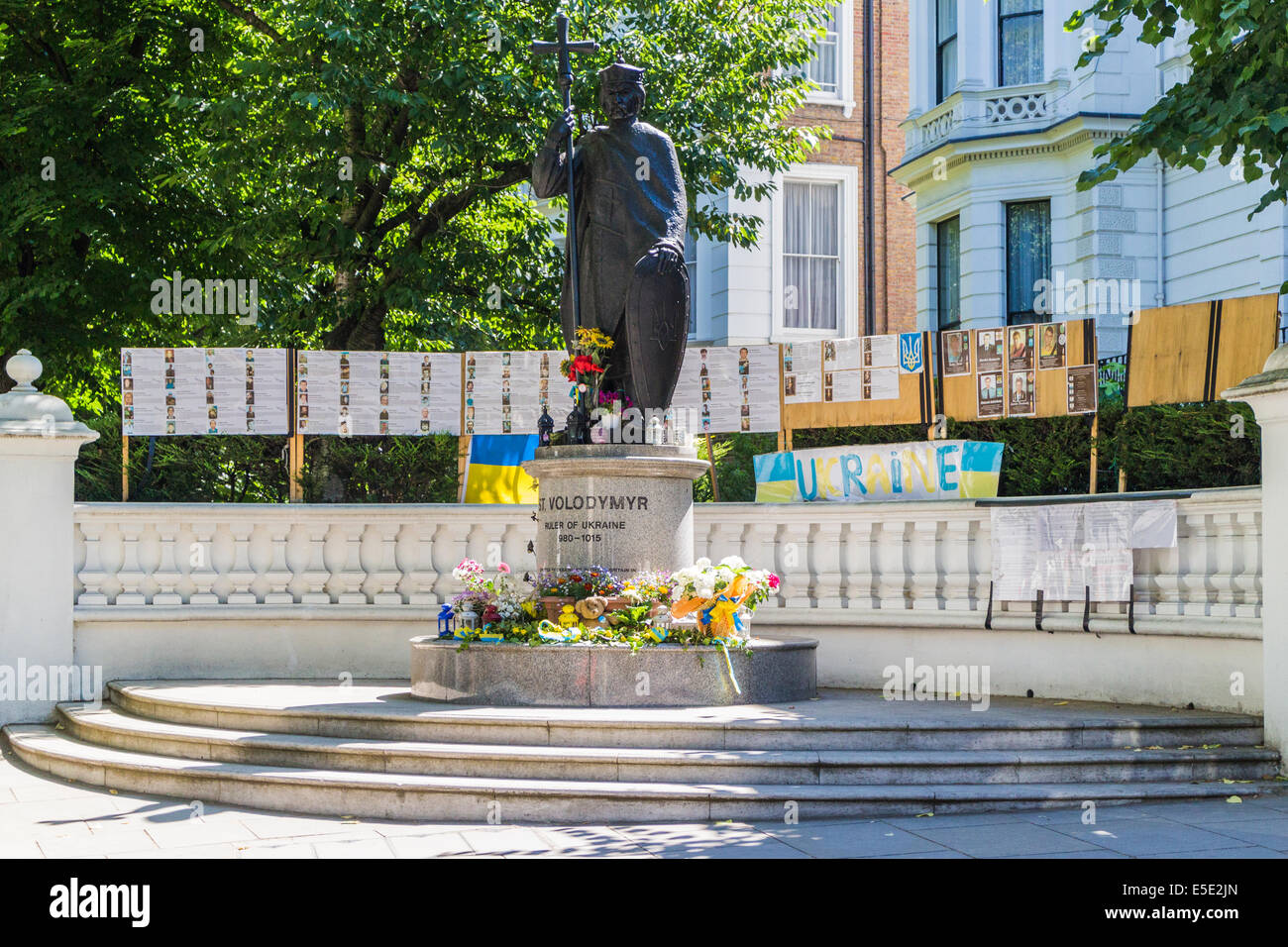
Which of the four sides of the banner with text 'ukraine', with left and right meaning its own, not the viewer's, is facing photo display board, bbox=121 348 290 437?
right

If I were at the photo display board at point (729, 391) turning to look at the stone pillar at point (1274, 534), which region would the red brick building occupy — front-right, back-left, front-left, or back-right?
back-left

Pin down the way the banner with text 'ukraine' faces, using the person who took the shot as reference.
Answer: facing the viewer

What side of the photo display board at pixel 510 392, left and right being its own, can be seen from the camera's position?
front

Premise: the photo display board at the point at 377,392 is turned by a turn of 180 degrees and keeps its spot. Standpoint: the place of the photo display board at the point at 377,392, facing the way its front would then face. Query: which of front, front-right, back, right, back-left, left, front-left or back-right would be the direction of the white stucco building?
front-right

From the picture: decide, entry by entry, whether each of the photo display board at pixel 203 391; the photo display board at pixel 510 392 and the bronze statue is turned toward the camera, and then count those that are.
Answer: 3

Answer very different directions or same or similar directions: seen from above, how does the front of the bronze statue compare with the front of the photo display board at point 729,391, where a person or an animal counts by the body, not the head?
same or similar directions

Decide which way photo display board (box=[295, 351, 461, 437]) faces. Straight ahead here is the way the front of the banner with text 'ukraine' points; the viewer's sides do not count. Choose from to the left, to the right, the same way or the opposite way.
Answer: the same way

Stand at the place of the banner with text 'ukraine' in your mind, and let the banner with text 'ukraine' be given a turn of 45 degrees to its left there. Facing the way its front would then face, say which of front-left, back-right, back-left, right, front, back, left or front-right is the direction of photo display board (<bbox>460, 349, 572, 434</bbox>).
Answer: back-right

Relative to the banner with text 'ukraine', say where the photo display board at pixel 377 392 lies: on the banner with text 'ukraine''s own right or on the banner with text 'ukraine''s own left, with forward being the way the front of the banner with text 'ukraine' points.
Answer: on the banner with text 'ukraine''s own right

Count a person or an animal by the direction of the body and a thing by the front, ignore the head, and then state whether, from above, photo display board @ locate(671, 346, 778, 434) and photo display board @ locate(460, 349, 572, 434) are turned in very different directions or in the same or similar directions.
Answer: same or similar directions

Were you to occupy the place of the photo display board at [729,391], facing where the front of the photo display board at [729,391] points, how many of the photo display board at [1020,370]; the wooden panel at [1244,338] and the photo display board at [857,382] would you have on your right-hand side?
0

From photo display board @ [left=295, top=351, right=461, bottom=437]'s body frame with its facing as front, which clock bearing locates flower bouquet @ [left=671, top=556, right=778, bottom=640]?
The flower bouquet is roughly at 11 o'clock from the photo display board.

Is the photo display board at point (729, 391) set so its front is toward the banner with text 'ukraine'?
no

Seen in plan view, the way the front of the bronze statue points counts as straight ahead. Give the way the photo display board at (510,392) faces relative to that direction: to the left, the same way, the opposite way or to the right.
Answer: the same way

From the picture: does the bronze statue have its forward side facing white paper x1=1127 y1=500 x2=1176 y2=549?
no

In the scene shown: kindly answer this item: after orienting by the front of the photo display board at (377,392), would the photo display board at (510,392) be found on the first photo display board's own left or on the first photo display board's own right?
on the first photo display board's own left
